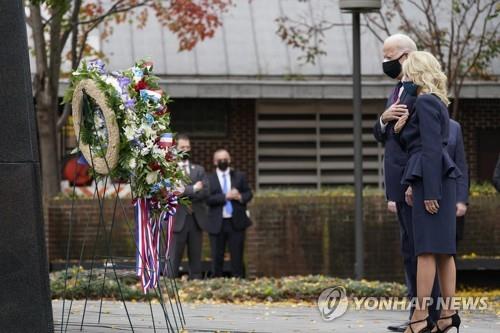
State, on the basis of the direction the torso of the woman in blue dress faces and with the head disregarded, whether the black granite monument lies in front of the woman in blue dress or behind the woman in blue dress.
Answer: in front

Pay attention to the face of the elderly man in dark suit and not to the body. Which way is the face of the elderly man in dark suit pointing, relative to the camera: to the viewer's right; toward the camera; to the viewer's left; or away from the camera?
to the viewer's left

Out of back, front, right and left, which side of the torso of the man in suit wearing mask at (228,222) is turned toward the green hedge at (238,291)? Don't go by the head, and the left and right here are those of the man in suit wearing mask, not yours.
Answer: front

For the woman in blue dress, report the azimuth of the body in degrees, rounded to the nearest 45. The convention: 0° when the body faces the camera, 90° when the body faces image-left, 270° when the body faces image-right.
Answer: approximately 90°

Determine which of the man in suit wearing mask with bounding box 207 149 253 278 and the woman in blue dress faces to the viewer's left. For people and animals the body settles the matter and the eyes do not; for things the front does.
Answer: the woman in blue dress

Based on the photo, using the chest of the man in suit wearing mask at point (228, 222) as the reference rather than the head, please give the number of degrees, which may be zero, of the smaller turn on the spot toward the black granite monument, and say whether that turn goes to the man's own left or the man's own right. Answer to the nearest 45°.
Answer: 0° — they already face it

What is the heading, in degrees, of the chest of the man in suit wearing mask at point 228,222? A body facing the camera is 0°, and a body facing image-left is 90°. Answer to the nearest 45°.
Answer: approximately 0°

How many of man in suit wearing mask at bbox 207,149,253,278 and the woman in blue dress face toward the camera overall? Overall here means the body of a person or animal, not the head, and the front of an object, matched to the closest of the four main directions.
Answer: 1

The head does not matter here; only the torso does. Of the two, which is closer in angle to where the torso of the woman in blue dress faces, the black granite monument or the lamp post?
the black granite monument

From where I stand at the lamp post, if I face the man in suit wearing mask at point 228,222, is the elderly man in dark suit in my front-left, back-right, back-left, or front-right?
back-left

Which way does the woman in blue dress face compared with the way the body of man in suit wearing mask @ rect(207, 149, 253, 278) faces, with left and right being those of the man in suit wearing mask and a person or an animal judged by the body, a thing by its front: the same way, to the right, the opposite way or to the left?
to the right
